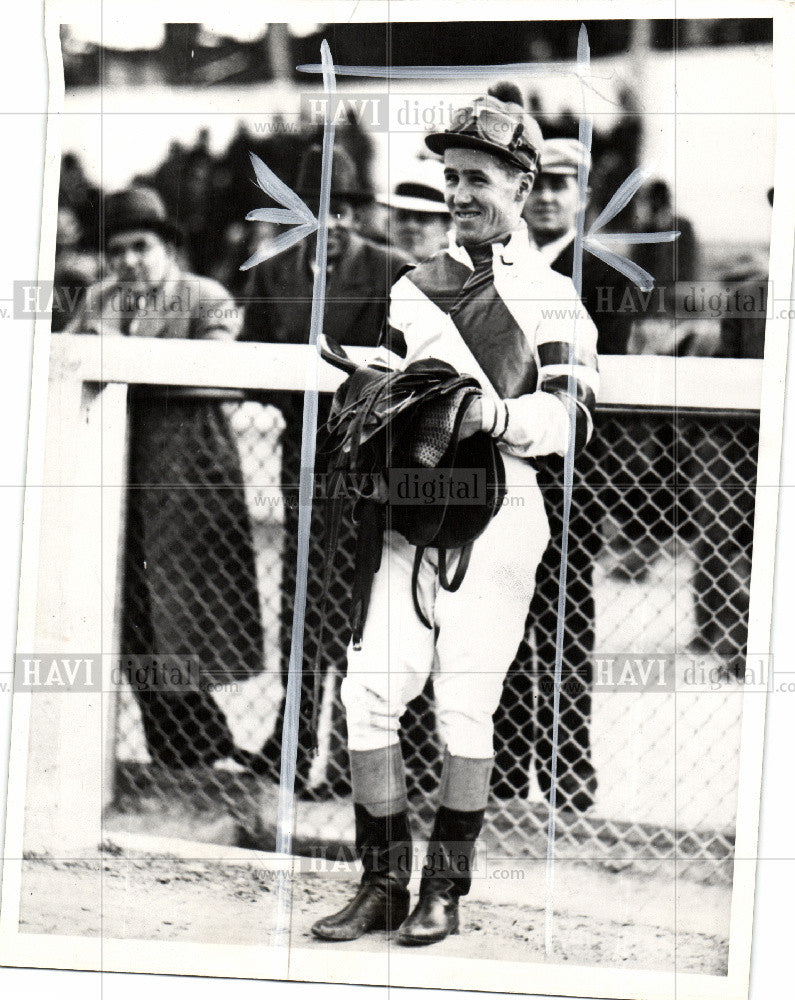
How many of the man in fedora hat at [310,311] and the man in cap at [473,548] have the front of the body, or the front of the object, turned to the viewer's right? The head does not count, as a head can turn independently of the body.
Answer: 0

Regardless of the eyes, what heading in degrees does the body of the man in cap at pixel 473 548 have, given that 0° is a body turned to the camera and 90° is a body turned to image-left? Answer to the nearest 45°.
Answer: approximately 45°

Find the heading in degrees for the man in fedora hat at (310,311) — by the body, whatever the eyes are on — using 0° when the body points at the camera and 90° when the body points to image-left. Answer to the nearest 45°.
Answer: approximately 0°
